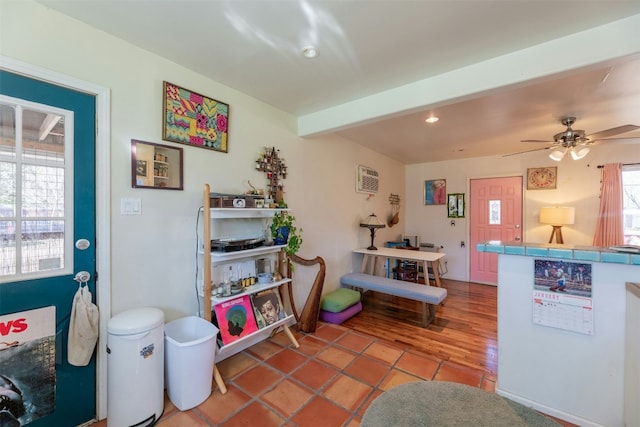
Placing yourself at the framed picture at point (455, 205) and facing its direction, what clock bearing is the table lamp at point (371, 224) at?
The table lamp is roughly at 1 o'clock from the framed picture.

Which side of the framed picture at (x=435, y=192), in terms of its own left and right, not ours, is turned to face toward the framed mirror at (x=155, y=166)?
front

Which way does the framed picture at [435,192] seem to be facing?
toward the camera

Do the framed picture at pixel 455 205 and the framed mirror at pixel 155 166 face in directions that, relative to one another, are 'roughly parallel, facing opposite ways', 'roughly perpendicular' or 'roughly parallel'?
roughly perpendicular

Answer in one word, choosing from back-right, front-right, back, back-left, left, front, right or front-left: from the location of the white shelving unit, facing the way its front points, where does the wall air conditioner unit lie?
left

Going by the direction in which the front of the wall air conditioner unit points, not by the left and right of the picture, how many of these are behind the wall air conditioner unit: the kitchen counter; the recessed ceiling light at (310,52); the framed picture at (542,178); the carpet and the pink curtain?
0

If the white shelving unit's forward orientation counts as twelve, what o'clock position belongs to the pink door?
The pink door is roughly at 10 o'clock from the white shelving unit.

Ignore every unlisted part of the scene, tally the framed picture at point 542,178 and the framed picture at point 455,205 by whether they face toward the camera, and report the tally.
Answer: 2

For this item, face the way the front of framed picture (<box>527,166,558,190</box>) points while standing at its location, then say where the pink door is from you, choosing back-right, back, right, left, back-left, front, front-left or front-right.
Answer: right

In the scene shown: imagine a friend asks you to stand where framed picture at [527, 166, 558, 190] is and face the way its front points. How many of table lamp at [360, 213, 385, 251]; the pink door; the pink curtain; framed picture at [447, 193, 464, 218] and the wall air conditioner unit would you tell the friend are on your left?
1

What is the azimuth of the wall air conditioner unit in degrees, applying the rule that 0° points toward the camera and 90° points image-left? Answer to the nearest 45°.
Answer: approximately 315°

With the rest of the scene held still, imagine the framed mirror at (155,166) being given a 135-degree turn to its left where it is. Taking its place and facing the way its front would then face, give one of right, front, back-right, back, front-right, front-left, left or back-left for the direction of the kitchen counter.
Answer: back-right

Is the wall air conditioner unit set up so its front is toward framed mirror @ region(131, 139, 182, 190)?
no

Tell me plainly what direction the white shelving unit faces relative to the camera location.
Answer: facing the viewer and to the right of the viewer

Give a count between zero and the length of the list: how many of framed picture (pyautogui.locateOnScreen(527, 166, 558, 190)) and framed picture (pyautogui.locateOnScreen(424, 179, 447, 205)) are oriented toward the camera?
2

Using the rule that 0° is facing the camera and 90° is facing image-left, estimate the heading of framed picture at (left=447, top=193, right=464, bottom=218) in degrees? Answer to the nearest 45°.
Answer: approximately 0°

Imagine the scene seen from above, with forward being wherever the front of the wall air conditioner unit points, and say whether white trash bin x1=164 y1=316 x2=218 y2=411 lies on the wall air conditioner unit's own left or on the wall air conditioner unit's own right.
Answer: on the wall air conditioner unit's own right

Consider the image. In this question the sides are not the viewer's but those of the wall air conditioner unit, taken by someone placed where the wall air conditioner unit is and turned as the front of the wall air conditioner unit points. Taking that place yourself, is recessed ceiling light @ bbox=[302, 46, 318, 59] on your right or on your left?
on your right

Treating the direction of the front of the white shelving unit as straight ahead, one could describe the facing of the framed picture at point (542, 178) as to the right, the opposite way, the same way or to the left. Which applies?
to the right

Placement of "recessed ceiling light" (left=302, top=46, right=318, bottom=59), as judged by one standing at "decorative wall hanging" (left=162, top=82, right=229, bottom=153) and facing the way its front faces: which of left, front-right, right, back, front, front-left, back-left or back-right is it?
front

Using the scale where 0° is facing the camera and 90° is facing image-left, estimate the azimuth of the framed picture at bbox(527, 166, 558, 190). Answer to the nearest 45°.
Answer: approximately 0°

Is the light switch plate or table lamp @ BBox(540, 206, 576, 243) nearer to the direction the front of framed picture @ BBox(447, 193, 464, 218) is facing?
the light switch plate
